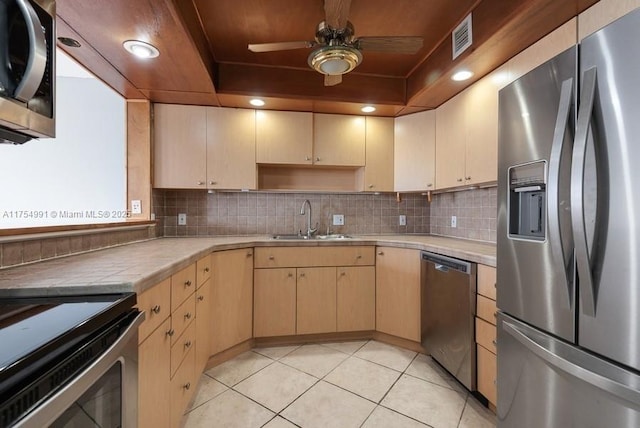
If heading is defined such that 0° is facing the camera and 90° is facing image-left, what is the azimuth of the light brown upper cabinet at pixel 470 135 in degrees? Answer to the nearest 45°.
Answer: approximately 45°

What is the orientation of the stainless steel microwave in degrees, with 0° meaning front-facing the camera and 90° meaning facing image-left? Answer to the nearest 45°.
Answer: approximately 315°

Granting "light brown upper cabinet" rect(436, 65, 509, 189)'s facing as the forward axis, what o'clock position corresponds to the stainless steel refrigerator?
The stainless steel refrigerator is roughly at 10 o'clock from the light brown upper cabinet.

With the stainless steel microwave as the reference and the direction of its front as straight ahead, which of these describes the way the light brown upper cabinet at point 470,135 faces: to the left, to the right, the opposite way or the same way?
the opposite way

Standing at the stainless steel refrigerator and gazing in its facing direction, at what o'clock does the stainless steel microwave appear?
The stainless steel microwave is roughly at 12 o'clock from the stainless steel refrigerator.

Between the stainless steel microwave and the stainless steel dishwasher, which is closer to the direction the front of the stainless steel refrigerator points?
the stainless steel microwave

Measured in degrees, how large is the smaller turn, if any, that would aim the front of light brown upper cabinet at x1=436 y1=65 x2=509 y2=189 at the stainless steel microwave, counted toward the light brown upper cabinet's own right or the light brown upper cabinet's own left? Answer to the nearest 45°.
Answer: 0° — it already faces it

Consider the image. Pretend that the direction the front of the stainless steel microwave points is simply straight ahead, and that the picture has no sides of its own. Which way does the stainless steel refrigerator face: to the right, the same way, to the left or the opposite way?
the opposite way

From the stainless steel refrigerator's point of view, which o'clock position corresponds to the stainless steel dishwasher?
The stainless steel dishwasher is roughly at 3 o'clock from the stainless steel refrigerator.
